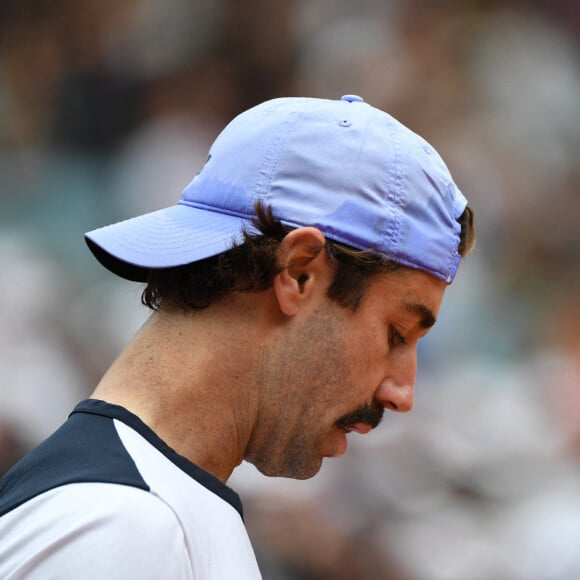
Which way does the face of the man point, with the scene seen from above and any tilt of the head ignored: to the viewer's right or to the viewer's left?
to the viewer's right

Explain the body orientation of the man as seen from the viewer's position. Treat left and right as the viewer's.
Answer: facing to the right of the viewer
